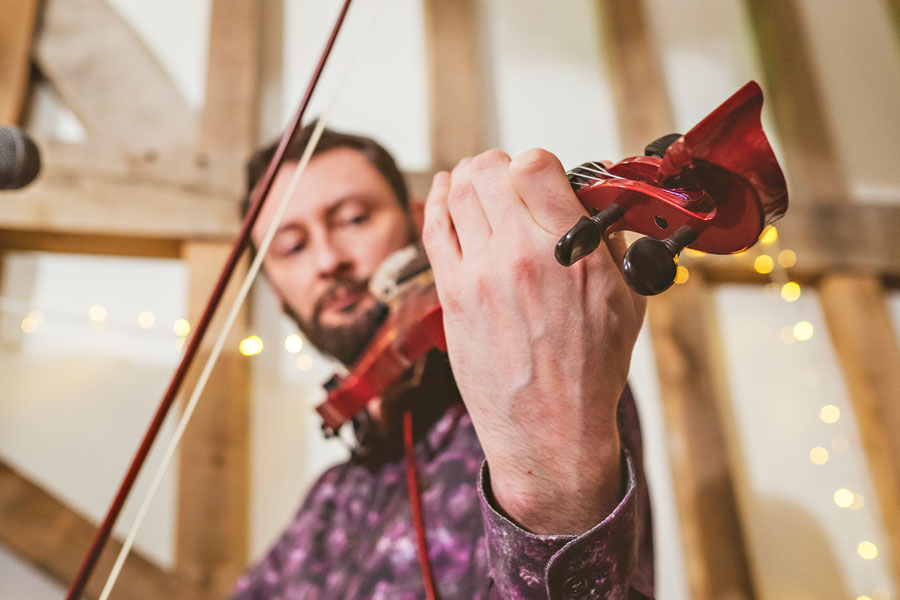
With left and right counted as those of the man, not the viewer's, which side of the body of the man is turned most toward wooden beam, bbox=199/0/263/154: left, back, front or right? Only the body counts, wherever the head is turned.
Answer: back

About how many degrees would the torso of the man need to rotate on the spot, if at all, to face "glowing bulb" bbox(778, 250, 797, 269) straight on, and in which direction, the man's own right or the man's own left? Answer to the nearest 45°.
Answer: approximately 135° to the man's own left

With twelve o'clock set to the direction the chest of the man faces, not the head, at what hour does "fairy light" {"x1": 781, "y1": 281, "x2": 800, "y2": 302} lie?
The fairy light is roughly at 7 o'clock from the man.

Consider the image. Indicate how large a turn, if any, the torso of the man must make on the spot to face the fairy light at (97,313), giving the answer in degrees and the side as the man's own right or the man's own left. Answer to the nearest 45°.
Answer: approximately 135° to the man's own right

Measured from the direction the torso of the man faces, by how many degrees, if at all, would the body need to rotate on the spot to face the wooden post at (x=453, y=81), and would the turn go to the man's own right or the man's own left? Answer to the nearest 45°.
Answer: approximately 180°

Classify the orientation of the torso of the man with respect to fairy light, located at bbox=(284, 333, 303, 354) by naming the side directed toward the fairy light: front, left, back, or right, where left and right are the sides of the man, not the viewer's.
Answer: back

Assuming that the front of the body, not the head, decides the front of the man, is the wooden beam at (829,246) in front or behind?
behind

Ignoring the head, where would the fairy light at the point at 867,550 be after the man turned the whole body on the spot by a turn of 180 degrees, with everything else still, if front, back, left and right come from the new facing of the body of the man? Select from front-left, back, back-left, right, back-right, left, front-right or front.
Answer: front-right

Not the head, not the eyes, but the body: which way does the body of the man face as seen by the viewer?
toward the camera

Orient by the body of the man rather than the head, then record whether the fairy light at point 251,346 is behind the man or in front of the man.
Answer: behind
